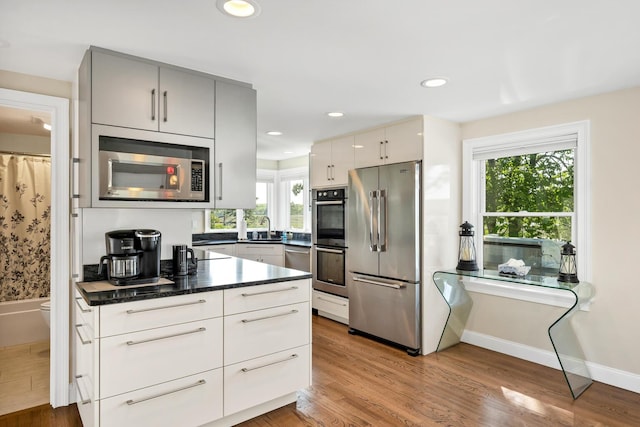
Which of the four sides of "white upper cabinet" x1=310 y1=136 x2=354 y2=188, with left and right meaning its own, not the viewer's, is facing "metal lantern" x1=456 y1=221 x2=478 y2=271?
left

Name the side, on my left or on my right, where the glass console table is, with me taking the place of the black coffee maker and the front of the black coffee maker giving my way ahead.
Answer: on my left

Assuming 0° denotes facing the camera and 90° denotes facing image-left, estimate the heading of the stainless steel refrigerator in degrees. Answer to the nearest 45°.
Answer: approximately 45°

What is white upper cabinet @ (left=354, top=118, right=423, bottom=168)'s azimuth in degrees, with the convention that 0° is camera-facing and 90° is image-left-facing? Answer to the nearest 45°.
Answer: approximately 45°

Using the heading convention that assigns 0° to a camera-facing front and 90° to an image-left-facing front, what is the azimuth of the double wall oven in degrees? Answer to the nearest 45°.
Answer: approximately 45°
